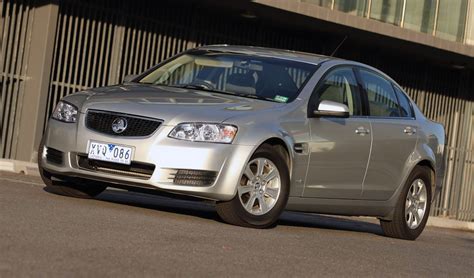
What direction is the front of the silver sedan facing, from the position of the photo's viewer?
facing the viewer and to the left of the viewer
